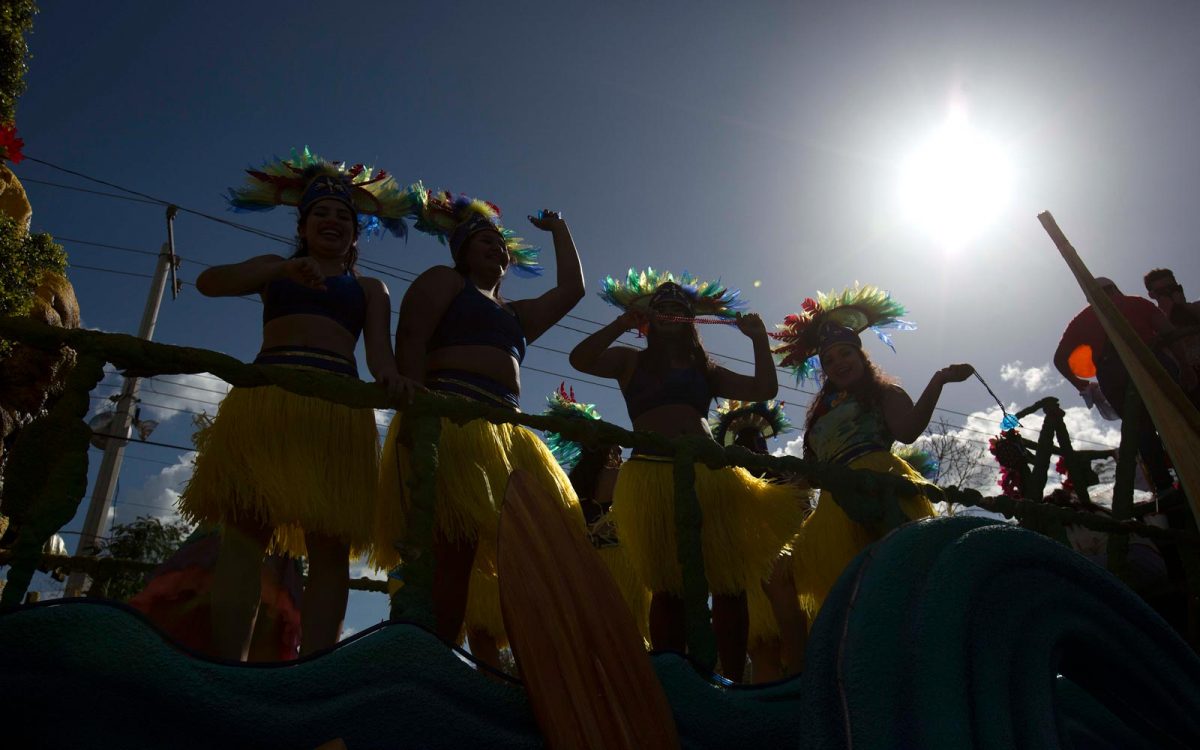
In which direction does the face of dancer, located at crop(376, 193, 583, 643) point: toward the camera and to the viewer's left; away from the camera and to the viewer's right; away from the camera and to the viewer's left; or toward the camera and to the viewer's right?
toward the camera and to the viewer's right

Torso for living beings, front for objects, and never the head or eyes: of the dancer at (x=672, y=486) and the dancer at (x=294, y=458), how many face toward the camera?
2

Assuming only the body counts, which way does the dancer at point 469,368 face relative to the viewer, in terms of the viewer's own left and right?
facing the viewer and to the right of the viewer

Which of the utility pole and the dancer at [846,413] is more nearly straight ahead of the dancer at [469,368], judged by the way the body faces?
the dancer

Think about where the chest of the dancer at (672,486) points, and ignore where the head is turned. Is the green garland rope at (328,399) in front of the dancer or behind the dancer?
in front

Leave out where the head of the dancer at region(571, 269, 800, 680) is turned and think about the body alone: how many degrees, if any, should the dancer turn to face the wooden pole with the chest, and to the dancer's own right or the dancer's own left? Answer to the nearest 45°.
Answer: approximately 90° to the dancer's own left

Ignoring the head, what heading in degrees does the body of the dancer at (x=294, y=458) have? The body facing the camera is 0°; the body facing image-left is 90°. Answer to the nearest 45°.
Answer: approximately 0°

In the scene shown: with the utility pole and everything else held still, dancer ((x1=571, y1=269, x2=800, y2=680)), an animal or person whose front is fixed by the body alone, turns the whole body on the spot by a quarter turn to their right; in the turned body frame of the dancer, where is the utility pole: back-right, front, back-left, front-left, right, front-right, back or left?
front-right

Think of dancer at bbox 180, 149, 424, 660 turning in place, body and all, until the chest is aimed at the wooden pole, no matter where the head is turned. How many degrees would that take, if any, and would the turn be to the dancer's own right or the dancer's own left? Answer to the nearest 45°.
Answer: approximately 90° to the dancer's own left

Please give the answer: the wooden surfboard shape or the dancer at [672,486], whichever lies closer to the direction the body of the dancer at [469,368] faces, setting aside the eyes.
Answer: the wooden surfboard shape
